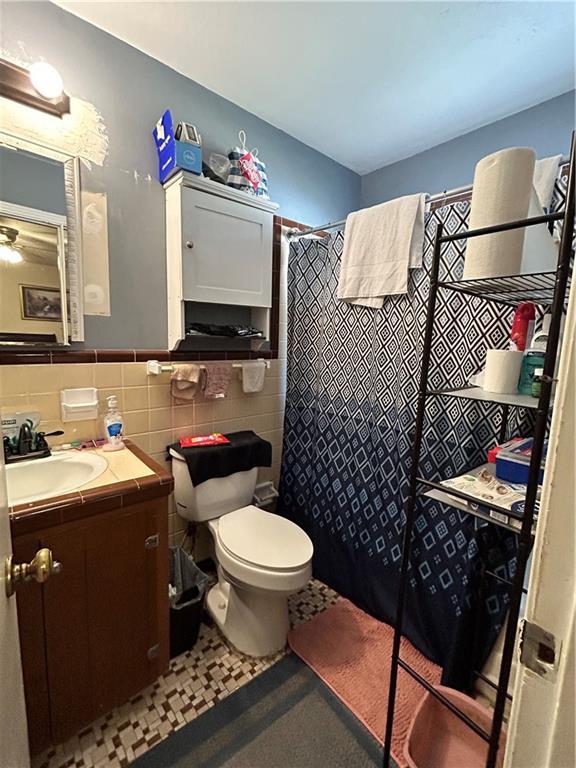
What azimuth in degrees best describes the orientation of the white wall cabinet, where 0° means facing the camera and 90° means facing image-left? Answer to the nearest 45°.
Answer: approximately 315°

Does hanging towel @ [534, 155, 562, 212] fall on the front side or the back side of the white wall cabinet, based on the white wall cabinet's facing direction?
on the front side

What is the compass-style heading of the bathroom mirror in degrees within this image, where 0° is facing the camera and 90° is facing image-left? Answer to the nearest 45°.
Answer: approximately 315°

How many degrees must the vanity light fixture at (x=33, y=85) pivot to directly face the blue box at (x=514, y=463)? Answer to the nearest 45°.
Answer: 0° — it already faces it

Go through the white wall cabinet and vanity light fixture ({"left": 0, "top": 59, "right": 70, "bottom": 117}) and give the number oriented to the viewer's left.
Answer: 0
